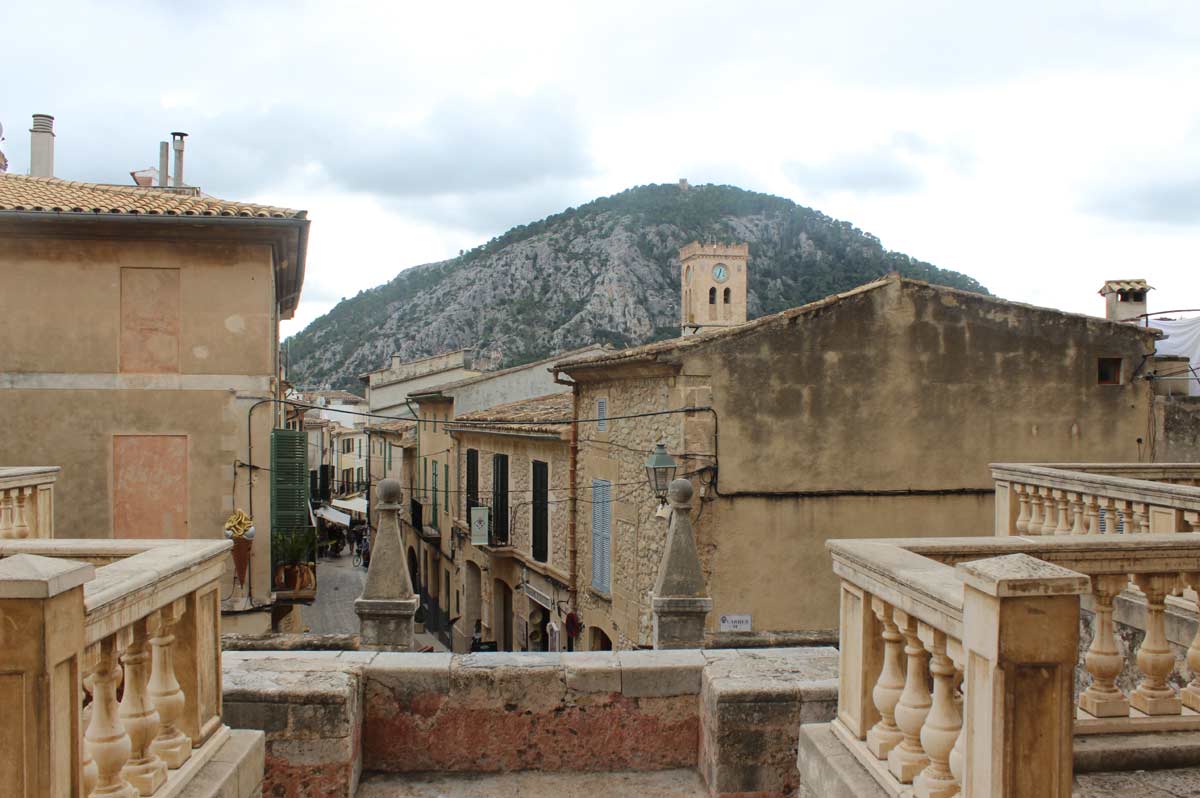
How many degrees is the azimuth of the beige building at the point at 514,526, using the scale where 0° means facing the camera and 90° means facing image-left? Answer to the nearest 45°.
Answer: approximately 45°

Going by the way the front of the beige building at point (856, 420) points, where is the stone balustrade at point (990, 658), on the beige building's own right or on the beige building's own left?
on the beige building's own left

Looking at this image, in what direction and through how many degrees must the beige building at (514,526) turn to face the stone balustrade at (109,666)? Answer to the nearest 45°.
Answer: approximately 45° to its left

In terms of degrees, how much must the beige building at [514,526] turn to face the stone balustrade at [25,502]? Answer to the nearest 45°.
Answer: approximately 45° to its left

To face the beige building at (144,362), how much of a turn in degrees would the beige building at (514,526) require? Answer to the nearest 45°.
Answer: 0° — it already faces it
